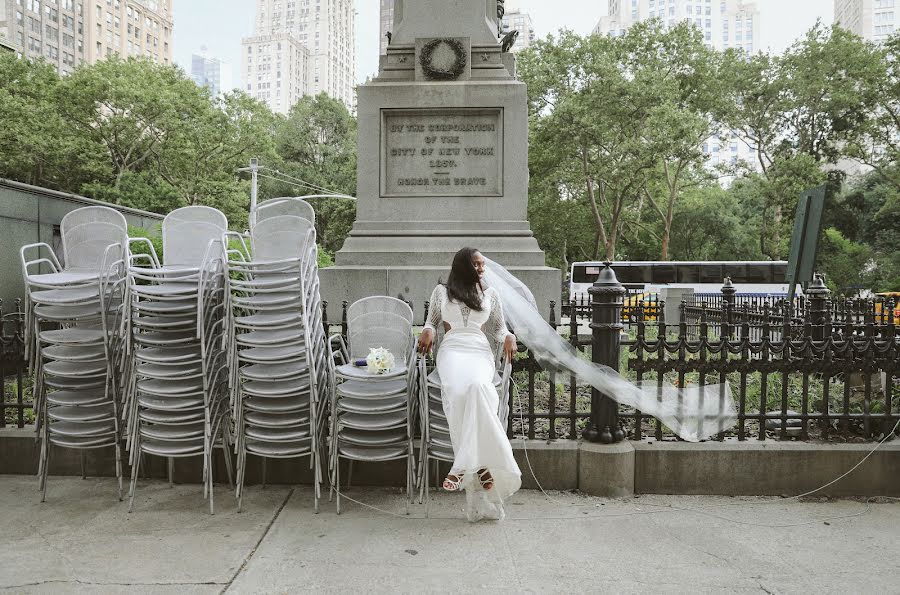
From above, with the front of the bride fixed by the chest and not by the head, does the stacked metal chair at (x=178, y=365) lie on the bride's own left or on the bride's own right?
on the bride's own right

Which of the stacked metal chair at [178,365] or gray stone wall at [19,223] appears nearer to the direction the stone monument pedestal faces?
the stacked metal chair

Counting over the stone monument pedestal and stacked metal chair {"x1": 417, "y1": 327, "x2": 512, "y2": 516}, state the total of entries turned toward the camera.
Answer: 2

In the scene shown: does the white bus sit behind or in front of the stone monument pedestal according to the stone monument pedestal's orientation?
behind

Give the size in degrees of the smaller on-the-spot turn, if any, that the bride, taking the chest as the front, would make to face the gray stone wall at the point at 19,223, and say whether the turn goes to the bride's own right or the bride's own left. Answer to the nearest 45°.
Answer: approximately 135° to the bride's own right

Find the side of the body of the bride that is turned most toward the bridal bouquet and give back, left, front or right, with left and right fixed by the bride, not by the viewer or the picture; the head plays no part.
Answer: right

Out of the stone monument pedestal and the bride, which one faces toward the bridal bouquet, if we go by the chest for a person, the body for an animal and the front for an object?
the stone monument pedestal
